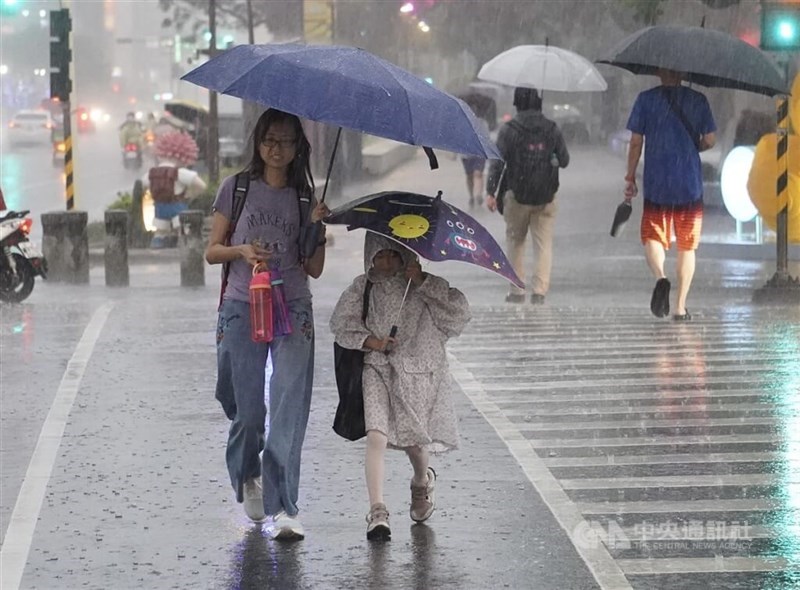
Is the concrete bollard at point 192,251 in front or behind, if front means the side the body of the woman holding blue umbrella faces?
behind

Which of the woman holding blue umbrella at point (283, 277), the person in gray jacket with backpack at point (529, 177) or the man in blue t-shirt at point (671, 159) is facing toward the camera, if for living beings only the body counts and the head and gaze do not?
the woman holding blue umbrella

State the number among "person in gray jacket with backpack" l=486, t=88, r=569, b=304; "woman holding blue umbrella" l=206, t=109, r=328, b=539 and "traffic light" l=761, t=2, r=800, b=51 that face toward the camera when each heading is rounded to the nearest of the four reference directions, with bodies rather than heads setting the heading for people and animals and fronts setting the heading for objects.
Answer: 2

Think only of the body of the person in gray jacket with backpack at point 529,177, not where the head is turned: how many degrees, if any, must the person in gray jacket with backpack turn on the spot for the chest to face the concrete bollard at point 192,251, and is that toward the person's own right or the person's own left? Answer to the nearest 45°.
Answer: approximately 45° to the person's own left

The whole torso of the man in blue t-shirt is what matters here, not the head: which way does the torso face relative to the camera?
away from the camera

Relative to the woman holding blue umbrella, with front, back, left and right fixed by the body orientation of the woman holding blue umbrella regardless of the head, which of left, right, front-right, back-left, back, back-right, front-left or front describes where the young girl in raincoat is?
left

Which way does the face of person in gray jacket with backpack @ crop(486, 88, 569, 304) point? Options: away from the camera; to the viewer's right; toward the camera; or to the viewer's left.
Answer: away from the camera

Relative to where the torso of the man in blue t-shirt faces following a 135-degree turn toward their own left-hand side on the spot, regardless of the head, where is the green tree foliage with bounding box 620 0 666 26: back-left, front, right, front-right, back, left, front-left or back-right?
back-right

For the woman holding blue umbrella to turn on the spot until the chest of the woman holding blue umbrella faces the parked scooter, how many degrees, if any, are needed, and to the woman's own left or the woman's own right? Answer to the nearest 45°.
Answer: approximately 180°

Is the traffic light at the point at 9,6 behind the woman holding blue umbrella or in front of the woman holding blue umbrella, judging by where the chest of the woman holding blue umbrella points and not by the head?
behind

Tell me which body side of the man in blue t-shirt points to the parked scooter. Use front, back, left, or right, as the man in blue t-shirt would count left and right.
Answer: left

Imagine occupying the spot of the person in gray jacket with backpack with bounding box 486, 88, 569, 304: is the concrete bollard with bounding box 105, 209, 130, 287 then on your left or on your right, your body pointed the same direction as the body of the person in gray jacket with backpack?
on your left

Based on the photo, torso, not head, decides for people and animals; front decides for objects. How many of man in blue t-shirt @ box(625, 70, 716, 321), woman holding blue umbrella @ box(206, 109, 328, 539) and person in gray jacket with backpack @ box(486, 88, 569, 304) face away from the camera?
2

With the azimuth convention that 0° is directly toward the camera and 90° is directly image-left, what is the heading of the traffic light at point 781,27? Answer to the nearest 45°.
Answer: approximately 0°

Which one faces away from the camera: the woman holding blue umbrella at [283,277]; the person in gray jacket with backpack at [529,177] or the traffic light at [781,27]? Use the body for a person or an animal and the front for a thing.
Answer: the person in gray jacket with backpack

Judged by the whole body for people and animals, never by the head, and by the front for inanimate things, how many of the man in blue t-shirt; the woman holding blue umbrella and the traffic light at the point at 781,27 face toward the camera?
2

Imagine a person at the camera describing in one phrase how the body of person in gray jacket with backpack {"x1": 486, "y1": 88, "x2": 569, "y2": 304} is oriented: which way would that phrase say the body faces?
away from the camera

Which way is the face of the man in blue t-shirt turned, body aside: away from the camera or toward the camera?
away from the camera

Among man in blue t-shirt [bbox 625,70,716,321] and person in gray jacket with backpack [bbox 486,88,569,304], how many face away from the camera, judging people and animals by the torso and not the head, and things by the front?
2
